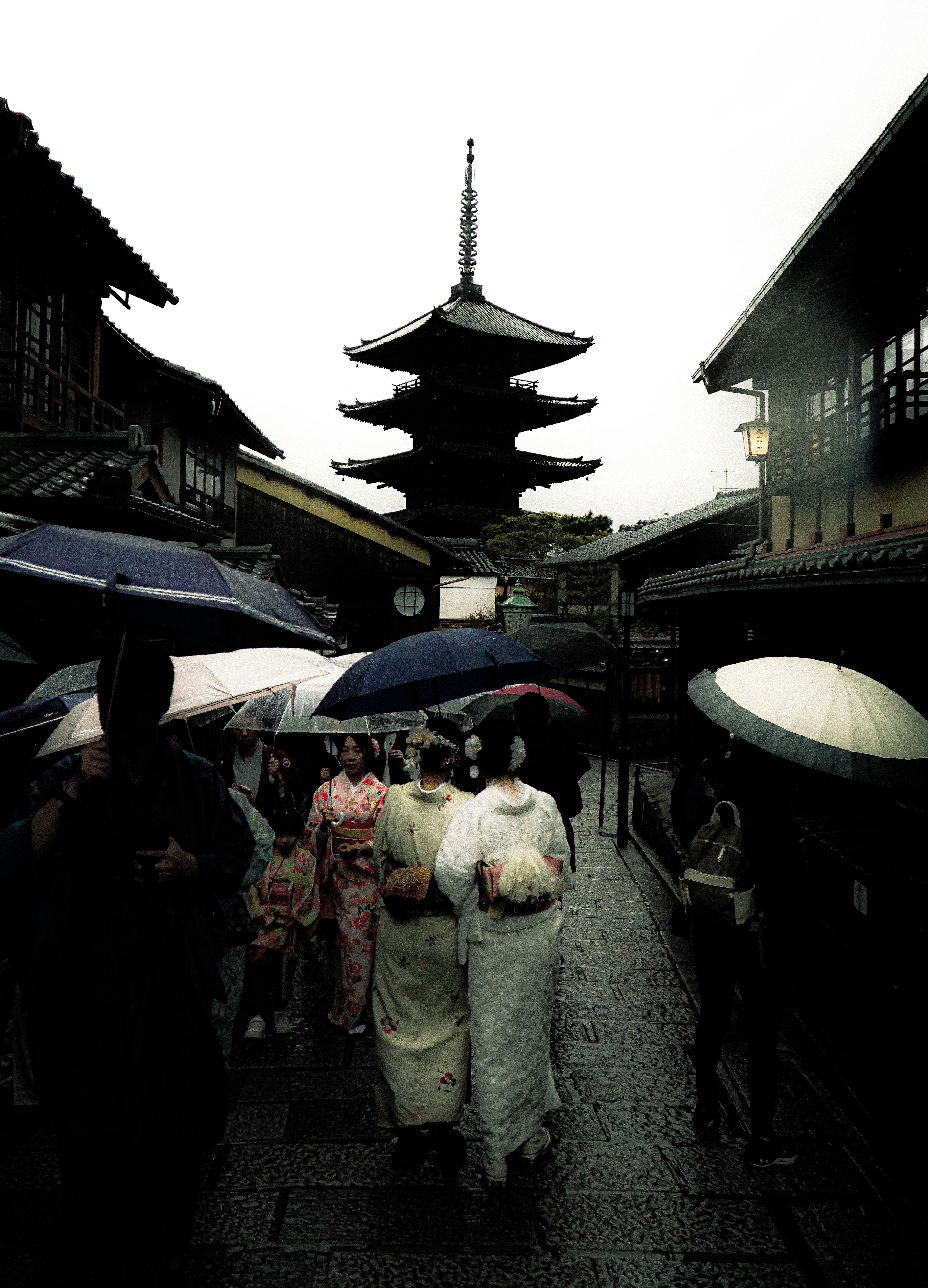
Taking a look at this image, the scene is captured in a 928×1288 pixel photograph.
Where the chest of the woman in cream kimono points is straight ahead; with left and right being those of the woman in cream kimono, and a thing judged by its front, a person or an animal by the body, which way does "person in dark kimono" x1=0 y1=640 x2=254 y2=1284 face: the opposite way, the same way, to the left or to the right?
the opposite way

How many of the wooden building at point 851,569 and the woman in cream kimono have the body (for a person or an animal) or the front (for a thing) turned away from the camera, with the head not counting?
1

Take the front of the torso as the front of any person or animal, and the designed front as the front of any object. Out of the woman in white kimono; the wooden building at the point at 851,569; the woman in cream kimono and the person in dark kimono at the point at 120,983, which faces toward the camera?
the person in dark kimono

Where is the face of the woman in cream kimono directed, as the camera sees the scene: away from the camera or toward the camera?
away from the camera

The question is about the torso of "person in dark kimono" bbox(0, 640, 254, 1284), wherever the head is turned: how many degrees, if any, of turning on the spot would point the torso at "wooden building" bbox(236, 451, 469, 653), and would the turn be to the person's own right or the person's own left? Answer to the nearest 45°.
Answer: approximately 180°

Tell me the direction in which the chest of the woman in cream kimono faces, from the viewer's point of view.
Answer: away from the camera

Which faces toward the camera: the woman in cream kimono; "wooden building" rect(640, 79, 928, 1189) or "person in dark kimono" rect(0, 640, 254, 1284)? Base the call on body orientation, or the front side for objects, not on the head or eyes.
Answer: the person in dark kimono

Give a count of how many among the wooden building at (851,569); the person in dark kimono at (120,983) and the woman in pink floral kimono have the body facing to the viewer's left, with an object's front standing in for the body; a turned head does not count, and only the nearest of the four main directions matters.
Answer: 1

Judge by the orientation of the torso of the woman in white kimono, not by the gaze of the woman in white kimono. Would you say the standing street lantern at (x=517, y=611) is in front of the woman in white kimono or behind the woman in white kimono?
in front

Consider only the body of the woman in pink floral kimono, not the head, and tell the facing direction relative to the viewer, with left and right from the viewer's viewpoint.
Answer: facing the viewer

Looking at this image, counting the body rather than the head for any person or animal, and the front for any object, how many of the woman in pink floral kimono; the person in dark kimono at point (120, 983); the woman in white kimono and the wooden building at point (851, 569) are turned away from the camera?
1

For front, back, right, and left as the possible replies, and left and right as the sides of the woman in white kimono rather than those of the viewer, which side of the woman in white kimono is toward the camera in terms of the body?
back

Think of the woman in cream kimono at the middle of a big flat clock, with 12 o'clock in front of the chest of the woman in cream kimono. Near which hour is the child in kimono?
The child in kimono is roughly at 11 o'clock from the woman in cream kimono.

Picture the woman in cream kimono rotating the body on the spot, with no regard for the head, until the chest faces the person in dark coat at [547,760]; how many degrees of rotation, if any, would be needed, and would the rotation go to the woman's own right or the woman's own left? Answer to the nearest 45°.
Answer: approximately 45° to the woman's own right
